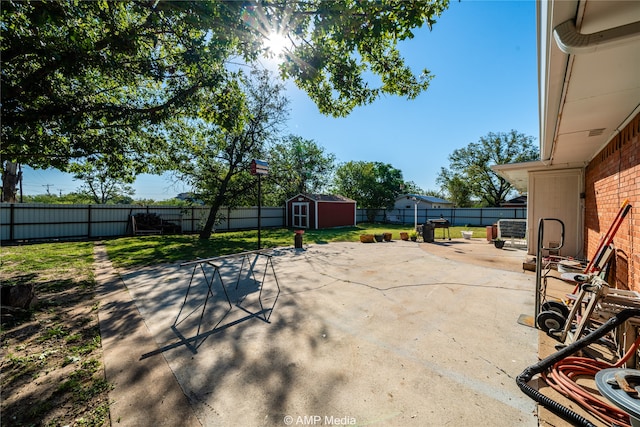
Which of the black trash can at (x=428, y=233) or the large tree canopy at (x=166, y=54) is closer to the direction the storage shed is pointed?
the large tree canopy

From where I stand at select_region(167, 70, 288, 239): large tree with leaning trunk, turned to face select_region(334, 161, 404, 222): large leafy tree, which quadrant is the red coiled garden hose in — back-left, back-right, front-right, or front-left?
back-right

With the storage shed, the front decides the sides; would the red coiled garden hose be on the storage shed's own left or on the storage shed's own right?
on the storage shed's own left

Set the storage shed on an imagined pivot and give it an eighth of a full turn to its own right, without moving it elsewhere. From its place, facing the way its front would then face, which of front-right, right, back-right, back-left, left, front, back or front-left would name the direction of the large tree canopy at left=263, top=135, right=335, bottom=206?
right

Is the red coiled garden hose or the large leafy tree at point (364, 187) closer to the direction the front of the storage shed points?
the red coiled garden hose

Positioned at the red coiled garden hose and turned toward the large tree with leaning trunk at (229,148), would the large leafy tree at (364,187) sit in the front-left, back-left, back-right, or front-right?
front-right

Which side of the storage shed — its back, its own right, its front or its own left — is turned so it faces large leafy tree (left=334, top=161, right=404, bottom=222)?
back

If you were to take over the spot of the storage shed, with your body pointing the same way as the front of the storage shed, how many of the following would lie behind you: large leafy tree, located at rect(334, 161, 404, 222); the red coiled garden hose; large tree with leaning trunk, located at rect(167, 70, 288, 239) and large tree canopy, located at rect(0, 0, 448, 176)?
1

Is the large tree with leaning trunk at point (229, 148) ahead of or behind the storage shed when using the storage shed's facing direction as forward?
ahead

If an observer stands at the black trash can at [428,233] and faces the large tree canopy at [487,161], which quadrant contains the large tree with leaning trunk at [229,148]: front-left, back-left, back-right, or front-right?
back-left

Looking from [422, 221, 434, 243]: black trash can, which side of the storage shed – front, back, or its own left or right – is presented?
left

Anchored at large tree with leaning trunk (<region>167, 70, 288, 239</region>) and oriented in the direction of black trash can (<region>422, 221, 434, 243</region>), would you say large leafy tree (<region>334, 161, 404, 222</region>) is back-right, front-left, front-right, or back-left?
front-left

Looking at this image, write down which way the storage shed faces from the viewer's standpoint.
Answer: facing the viewer and to the left of the viewer

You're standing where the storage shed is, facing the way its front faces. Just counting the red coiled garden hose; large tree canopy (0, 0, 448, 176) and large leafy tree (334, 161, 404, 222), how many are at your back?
1

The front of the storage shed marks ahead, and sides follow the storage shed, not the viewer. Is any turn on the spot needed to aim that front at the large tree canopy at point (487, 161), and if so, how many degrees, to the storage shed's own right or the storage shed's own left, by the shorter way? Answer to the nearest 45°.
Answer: approximately 180°

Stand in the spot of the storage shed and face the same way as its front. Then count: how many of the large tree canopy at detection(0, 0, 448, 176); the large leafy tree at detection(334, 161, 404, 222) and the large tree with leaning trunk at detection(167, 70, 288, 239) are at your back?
1
